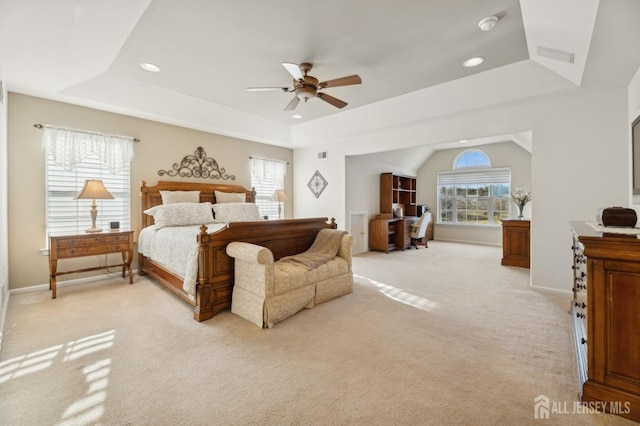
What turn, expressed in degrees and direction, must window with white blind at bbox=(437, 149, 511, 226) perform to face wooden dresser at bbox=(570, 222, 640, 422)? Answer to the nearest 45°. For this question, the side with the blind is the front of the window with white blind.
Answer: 0° — it already faces it

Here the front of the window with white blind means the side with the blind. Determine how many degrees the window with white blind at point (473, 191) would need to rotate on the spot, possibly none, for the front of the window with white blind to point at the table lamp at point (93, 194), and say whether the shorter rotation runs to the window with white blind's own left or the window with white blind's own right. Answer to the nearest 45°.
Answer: approximately 45° to the window with white blind's own right

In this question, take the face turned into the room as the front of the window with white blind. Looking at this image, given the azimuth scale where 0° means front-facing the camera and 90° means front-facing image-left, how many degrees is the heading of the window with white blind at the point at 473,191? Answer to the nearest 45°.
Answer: approximately 0°

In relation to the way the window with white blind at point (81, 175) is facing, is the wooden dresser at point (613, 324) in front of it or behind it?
in front

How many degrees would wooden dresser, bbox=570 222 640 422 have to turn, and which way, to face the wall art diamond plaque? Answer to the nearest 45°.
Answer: approximately 45° to its right

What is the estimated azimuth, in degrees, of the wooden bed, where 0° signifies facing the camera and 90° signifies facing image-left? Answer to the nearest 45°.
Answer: approximately 315°

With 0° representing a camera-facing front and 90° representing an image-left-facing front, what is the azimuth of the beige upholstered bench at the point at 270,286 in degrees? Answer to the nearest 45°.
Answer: approximately 315°

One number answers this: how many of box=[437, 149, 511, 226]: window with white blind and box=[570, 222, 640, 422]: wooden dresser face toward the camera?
1

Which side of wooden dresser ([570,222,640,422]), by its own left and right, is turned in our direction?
left

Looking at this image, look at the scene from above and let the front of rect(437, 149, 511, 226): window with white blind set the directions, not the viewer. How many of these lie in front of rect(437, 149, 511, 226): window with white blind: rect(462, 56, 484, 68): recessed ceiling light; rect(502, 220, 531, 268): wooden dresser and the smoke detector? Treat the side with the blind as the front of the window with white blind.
3
